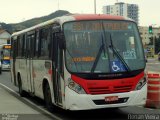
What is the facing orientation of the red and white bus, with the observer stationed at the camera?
facing the viewer and to the right of the viewer
